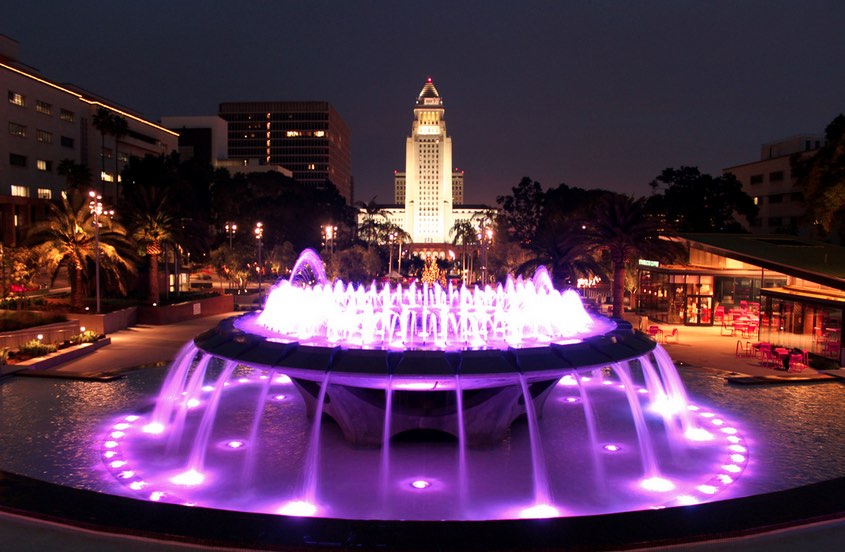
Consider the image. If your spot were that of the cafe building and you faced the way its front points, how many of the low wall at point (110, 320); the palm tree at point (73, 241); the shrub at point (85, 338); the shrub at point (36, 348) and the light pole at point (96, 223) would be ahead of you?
5

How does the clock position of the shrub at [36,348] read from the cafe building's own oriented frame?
The shrub is roughly at 12 o'clock from the cafe building.

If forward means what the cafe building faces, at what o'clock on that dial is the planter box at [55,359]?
The planter box is roughly at 12 o'clock from the cafe building.

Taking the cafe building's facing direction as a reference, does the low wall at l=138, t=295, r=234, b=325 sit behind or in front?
in front

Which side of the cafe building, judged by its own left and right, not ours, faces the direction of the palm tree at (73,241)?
front

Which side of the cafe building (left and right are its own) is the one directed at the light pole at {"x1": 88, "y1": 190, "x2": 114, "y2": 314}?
front

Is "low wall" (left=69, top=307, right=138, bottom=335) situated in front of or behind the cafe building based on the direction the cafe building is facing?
in front

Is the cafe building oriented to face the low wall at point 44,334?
yes

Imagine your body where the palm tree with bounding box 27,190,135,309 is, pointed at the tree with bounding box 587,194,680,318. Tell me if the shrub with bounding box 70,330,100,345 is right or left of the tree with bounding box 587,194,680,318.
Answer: right

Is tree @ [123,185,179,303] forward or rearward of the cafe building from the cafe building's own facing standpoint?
forward

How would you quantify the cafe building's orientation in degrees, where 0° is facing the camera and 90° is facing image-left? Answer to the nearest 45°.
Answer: approximately 45°
